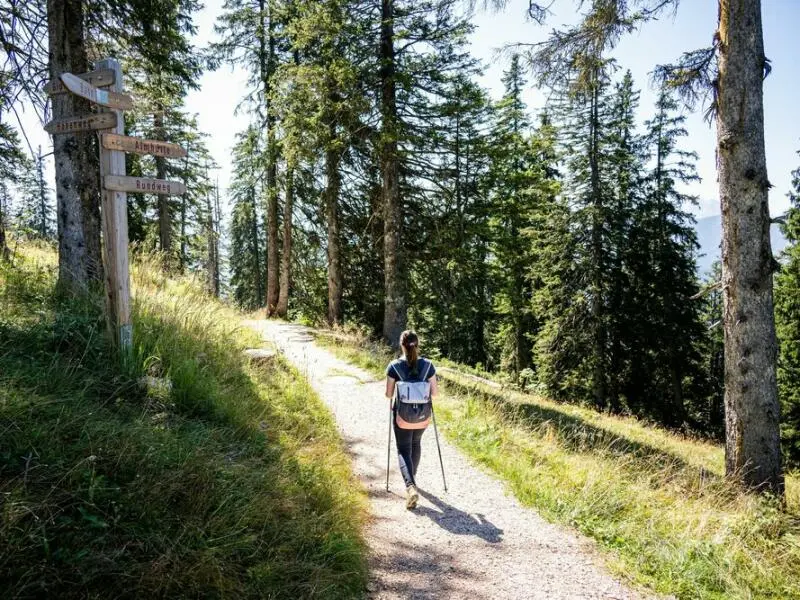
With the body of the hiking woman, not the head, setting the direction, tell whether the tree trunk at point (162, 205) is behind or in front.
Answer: in front

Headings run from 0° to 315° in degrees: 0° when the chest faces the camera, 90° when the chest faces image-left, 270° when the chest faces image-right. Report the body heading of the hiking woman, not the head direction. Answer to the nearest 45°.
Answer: approximately 180°

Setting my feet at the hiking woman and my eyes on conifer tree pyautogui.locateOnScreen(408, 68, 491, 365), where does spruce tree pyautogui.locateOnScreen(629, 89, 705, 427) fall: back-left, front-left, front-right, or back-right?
front-right

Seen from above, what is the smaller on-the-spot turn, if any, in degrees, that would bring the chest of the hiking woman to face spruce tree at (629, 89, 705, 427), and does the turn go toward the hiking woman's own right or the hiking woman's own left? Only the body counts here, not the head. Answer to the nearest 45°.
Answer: approximately 45° to the hiking woman's own right

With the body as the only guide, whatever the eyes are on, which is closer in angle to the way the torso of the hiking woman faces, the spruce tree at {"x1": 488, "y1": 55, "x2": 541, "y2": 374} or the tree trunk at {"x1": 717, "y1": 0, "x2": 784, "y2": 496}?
the spruce tree

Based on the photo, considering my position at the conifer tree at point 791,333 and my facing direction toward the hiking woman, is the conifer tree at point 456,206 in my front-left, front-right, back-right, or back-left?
front-right

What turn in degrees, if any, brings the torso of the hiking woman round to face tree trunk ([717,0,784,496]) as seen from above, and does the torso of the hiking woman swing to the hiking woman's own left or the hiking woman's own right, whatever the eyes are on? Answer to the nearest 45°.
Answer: approximately 90° to the hiking woman's own right

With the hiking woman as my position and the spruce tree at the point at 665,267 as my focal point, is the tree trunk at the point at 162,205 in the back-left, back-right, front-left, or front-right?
front-left

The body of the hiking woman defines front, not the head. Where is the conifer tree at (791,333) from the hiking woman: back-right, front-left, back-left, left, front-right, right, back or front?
front-right

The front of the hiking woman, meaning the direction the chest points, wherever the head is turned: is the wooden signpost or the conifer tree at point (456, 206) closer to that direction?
the conifer tree

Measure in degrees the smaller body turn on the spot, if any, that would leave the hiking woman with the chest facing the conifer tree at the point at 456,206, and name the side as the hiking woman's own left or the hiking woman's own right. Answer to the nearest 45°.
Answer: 0° — they already face it

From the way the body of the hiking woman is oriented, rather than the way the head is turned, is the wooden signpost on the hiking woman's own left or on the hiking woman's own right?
on the hiking woman's own left

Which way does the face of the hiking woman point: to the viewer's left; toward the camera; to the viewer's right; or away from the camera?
away from the camera
